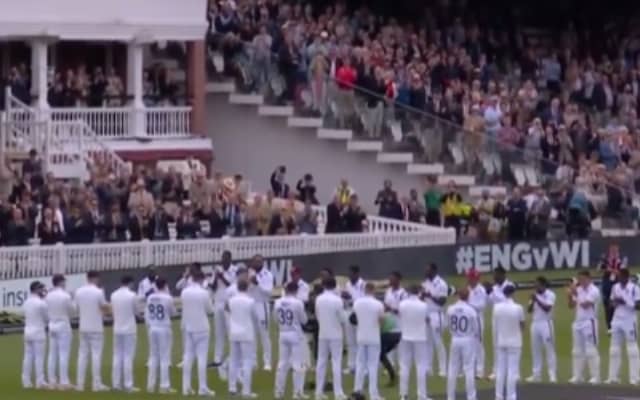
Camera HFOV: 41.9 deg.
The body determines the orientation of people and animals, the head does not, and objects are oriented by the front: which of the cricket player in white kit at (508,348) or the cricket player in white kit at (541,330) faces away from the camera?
the cricket player in white kit at (508,348)

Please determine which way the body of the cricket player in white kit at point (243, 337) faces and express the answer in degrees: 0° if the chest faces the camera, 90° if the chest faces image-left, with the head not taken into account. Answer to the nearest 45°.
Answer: approximately 180°

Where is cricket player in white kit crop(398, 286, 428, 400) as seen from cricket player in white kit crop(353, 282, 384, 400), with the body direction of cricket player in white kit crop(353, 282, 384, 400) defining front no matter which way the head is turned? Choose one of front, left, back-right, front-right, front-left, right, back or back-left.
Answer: right

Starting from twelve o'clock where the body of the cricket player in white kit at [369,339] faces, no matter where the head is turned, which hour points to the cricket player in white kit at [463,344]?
the cricket player in white kit at [463,344] is roughly at 3 o'clock from the cricket player in white kit at [369,339].

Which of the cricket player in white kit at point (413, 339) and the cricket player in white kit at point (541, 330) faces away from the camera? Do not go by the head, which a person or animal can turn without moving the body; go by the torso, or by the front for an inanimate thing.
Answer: the cricket player in white kit at point (413, 339)

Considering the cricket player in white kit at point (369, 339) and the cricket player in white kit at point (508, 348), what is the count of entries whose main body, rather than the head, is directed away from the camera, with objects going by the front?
2

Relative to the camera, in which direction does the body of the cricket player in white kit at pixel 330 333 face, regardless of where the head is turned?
away from the camera

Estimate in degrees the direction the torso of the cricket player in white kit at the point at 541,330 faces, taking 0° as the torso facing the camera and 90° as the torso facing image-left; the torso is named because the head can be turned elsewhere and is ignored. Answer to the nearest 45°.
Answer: approximately 45°

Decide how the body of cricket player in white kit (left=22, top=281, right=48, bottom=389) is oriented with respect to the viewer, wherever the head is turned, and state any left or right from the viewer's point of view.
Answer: facing away from the viewer and to the right of the viewer

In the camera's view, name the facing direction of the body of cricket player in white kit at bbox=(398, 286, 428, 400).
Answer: away from the camera

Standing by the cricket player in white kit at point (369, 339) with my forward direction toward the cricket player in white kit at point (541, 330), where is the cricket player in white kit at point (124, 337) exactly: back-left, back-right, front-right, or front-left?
back-left

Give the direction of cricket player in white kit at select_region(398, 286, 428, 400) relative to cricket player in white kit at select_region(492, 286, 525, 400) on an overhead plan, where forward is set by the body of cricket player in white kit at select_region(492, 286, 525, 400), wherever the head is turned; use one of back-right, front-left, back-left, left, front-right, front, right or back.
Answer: left

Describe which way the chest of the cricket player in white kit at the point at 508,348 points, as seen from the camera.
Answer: away from the camera
